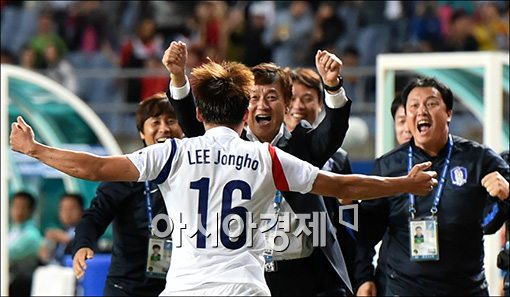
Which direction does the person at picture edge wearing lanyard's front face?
toward the camera

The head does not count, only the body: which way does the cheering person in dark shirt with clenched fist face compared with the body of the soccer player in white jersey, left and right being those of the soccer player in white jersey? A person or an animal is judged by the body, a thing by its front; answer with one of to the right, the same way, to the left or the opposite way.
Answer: the opposite way

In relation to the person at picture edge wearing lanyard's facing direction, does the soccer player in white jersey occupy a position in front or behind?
in front

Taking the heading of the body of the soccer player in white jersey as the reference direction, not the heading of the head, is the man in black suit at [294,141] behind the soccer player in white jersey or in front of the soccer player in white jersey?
in front

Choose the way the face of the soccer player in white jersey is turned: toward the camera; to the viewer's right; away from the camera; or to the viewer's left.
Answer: away from the camera

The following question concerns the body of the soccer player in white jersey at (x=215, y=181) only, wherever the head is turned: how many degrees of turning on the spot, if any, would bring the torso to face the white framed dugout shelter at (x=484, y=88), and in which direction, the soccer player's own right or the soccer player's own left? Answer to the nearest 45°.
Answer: approximately 45° to the soccer player's own right

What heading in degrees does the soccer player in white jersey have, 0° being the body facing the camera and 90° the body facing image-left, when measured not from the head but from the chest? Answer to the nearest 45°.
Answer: approximately 180°

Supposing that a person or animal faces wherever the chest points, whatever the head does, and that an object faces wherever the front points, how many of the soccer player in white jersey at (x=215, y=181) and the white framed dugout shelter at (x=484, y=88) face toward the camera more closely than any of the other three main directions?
1
